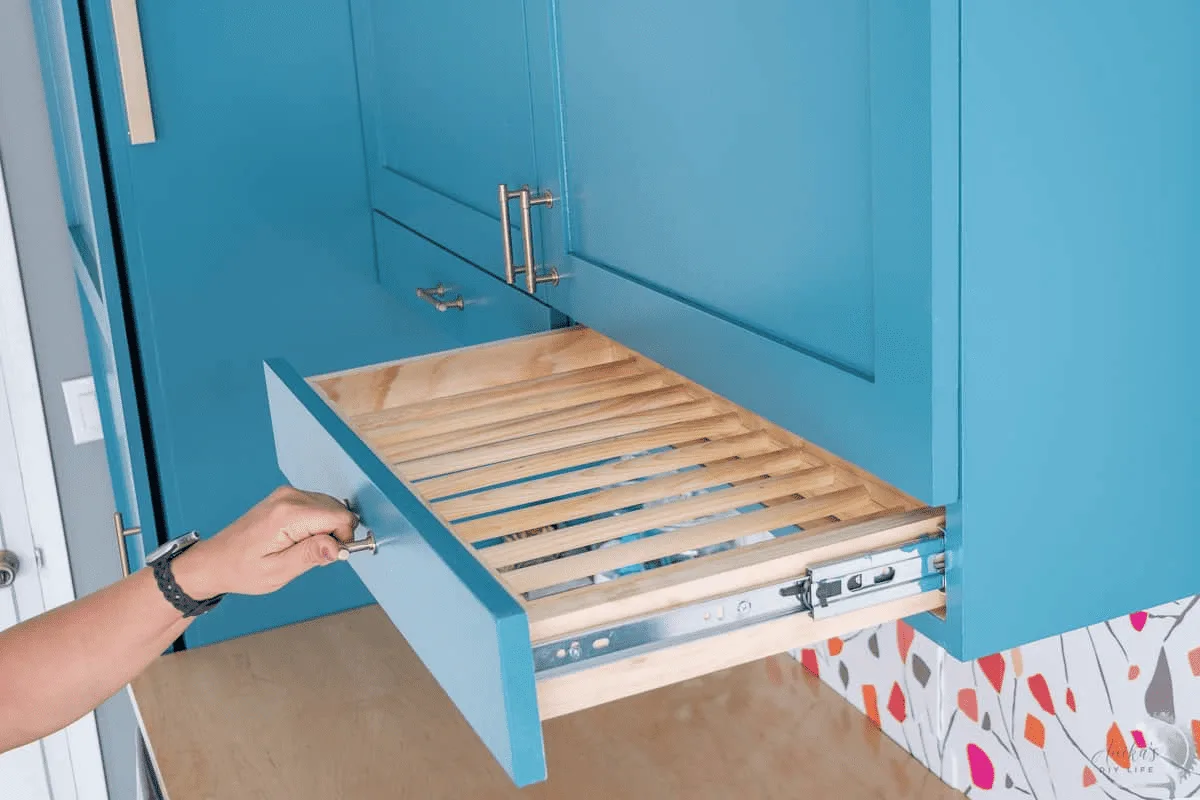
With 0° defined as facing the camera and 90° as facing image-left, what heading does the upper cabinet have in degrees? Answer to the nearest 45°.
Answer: approximately 45°

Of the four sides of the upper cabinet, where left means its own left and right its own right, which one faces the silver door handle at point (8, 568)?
right

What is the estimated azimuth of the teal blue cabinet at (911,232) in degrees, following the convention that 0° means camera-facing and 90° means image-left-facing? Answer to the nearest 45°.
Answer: approximately 45°

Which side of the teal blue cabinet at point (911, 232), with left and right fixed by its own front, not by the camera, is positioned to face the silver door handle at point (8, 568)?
right

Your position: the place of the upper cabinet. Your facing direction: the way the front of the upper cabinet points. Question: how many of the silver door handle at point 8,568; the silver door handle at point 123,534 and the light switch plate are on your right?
3

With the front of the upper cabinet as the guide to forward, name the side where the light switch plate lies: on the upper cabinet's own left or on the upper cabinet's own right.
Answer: on the upper cabinet's own right

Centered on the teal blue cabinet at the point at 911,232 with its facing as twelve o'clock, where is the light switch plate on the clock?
The light switch plate is roughly at 3 o'clock from the teal blue cabinet.
